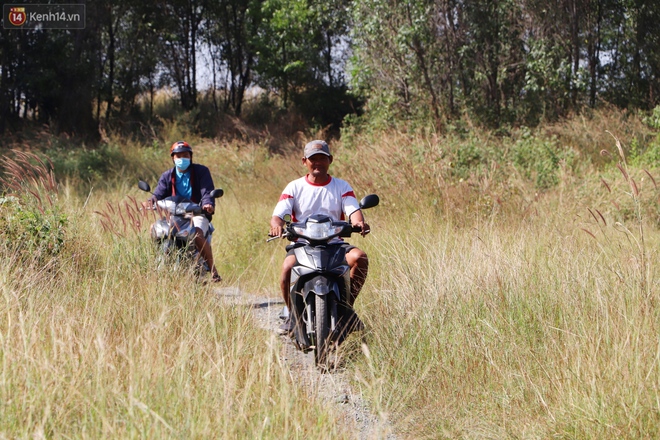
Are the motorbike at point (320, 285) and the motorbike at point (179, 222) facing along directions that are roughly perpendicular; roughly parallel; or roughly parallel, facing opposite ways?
roughly parallel

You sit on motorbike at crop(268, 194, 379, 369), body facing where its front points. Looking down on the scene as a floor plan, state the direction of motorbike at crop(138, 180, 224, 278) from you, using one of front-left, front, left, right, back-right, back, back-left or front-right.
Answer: back-right

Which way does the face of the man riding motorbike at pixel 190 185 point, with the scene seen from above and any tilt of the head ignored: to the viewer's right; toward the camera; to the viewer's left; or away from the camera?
toward the camera

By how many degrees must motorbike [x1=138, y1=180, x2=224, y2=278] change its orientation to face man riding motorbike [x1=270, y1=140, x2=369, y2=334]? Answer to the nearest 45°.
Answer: approximately 45° to its left

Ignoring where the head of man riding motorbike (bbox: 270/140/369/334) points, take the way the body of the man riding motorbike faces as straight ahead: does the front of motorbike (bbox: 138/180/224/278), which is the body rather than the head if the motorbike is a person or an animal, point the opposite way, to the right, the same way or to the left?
the same way

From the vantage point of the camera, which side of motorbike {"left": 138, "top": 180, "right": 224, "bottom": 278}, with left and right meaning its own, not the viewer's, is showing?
front

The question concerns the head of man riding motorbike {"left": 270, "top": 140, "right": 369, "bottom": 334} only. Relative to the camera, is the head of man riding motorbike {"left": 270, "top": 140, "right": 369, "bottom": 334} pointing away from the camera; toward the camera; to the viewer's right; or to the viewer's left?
toward the camera

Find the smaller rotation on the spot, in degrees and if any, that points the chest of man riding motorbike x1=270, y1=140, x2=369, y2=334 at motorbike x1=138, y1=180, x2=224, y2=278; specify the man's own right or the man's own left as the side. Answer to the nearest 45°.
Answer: approximately 135° to the man's own right

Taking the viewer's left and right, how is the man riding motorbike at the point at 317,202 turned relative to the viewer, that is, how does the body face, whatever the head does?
facing the viewer
